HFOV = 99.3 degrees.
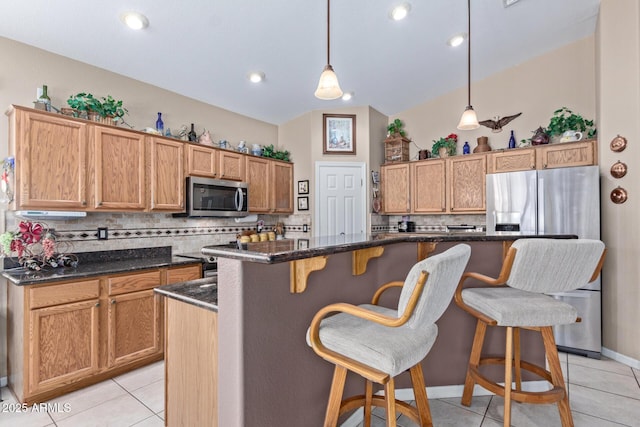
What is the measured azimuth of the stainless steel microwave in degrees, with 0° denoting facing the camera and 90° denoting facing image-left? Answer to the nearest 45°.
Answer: approximately 315°

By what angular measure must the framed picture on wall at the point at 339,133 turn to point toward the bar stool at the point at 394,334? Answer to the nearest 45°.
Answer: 0° — it already faces it

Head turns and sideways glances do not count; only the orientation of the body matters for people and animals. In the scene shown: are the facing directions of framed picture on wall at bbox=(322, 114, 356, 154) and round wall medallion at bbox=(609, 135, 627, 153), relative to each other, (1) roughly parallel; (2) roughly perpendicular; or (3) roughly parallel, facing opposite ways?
roughly perpendicular

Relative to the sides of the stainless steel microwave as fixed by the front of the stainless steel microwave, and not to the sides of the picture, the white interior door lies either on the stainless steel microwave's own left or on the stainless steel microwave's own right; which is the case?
on the stainless steel microwave's own left

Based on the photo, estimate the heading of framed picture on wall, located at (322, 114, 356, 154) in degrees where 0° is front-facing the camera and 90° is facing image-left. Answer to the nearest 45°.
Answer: approximately 0°

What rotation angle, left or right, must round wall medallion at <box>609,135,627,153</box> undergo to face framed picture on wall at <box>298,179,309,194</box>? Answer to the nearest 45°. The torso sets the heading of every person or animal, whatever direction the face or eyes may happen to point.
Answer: approximately 45° to its right

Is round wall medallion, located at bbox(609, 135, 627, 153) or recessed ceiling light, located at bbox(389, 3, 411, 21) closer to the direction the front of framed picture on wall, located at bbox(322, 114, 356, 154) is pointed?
the recessed ceiling light

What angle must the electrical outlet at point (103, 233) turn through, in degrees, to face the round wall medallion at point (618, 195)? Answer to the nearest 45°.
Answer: approximately 45° to its left

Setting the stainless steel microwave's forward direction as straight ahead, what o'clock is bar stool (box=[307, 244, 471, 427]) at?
The bar stool is roughly at 1 o'clock from the stainless steel microwave.

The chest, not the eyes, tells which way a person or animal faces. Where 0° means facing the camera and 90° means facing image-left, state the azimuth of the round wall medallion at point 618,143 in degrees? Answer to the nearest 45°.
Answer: approximately 45°

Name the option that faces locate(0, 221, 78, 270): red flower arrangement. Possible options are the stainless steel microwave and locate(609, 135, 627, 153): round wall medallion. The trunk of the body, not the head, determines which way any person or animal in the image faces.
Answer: the round wall medallion

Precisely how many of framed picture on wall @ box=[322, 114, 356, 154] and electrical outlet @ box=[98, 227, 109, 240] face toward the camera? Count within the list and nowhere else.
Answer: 2
